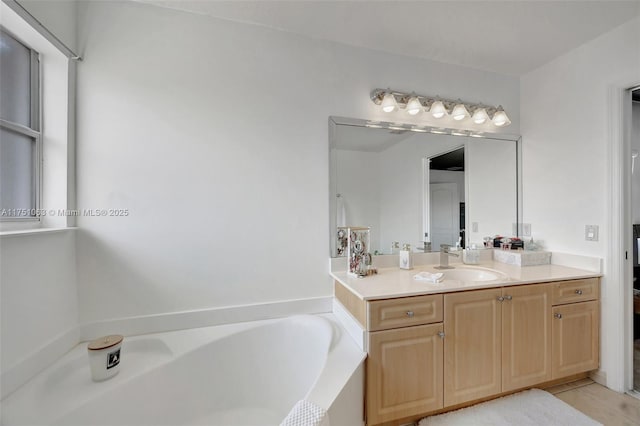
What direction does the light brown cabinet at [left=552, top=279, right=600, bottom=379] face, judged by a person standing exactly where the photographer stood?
facing the viewer and to the right of the viewer

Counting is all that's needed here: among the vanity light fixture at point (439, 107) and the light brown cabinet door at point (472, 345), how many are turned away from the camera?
0

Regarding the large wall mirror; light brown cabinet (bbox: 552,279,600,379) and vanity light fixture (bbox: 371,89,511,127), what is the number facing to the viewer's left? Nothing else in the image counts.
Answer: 0

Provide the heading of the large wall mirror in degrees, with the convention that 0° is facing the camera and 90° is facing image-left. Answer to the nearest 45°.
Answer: approximately 315°

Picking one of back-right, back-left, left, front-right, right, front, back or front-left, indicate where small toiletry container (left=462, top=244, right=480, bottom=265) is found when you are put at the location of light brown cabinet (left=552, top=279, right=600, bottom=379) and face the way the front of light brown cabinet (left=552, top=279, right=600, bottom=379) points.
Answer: back-right

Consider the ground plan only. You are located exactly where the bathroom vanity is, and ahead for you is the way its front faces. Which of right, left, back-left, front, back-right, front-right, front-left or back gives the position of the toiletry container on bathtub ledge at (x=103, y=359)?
right

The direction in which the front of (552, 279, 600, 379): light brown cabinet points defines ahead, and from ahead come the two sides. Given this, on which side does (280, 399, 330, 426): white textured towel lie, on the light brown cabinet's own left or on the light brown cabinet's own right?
on the light brown cabinet's own right

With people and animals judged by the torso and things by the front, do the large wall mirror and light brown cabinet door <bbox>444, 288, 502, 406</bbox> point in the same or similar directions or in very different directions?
same or similar directions

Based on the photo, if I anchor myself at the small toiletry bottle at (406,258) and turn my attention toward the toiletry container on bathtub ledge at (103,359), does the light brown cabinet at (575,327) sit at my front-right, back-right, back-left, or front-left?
back-left

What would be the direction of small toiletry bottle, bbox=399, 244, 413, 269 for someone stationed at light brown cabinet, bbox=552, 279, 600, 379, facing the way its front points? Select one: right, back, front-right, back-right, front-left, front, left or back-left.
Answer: right

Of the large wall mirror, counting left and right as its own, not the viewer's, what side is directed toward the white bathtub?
right

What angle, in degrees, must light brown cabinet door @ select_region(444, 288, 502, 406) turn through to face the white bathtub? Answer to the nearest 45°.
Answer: approximately 90° to its right

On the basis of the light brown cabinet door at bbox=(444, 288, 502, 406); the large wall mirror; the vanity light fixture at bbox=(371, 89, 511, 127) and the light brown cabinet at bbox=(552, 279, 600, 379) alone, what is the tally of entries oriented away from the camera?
0
